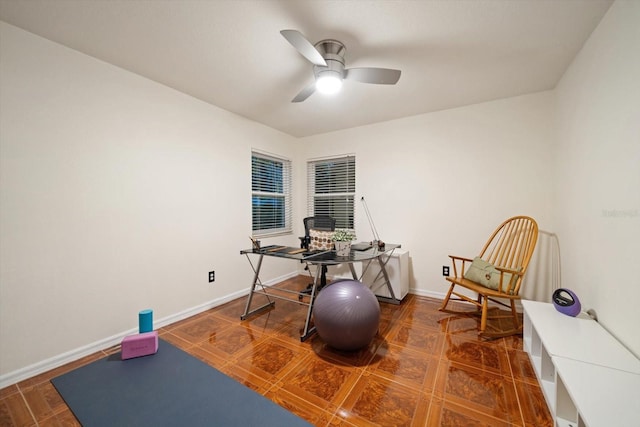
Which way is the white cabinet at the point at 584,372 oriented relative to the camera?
to the viewer's left

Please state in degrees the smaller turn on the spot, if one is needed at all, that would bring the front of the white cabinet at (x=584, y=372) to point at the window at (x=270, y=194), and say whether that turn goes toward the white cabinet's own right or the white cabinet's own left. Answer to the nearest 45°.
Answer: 0° — it already faces it

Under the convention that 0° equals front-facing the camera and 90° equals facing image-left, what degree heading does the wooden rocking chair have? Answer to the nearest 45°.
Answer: approximately 45°

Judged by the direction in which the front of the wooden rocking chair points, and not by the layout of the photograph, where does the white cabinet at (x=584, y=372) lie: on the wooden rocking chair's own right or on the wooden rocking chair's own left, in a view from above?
on the wooden rocking chair's own left
